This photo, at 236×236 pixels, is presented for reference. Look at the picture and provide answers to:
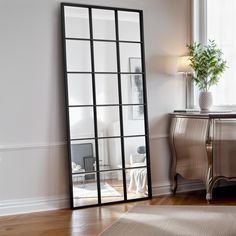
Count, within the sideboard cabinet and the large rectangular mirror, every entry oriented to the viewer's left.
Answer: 0

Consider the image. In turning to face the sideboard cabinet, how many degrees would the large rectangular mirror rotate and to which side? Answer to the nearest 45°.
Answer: approximately 45° to its left

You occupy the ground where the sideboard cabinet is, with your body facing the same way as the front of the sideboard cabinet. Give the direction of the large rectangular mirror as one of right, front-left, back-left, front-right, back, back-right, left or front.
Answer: back-right

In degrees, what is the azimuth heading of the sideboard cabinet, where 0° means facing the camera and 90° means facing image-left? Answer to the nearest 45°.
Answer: approximately 315°

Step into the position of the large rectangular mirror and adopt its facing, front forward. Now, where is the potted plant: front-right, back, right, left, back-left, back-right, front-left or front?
front-left

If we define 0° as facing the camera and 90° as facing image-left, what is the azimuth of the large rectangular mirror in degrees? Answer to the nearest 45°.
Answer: approximately 315°
